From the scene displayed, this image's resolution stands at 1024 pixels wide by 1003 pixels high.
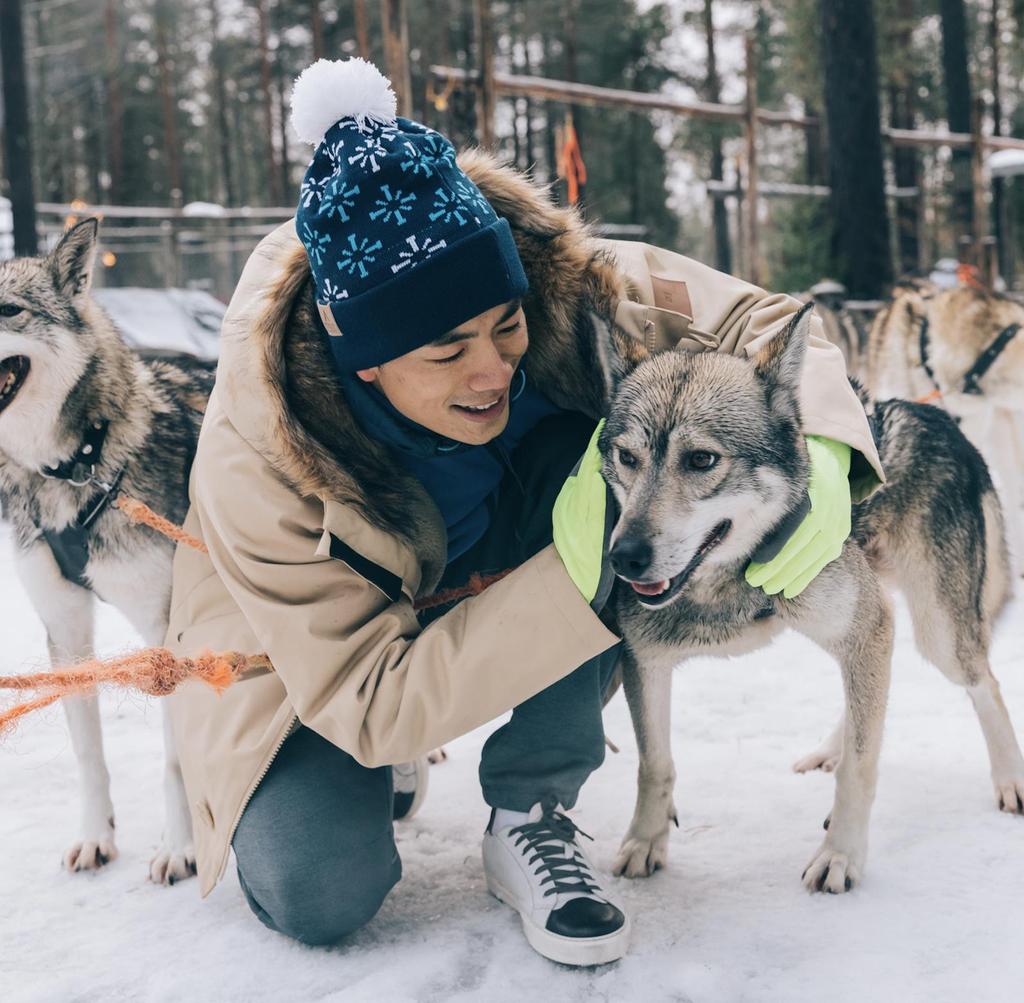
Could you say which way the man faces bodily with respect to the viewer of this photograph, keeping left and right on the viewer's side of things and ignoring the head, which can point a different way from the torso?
facing the viewer and to the right of the viewer

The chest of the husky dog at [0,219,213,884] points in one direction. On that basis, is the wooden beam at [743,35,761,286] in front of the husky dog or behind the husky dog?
behind

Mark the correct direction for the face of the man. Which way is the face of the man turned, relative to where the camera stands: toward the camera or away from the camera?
toward the camera

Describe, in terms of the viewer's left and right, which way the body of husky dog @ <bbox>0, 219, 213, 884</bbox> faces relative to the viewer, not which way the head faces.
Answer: facing the viewer and to the left of the viewer

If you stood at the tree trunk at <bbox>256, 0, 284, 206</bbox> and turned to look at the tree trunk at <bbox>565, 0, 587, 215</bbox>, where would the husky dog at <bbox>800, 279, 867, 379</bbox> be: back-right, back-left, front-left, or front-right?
front-right

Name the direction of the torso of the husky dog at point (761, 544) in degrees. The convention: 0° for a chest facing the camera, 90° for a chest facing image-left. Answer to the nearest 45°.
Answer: approximately 45°
